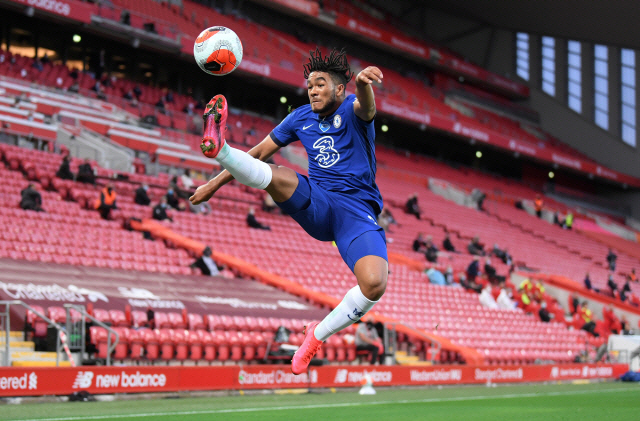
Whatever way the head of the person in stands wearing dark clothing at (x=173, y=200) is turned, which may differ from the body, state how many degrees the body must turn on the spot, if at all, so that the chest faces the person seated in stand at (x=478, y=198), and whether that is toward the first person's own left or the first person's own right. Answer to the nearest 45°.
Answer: approximately 90° to the first person's own left

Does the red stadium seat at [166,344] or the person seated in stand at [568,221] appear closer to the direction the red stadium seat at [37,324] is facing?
the red stadium seat

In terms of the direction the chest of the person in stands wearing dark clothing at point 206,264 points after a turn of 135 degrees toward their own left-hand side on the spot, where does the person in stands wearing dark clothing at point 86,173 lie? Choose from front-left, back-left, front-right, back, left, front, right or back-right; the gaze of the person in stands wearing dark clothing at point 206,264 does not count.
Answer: front-left

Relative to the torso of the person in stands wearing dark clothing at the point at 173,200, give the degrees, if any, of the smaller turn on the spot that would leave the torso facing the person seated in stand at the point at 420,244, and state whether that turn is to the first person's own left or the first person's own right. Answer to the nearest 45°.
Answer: approximately 90° to the first person's own left

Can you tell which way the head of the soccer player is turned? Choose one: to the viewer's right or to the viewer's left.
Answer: to the viewer's left

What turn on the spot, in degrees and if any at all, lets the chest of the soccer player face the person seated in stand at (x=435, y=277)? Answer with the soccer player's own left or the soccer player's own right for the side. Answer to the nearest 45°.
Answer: approximately 135° to the soccer player's own right

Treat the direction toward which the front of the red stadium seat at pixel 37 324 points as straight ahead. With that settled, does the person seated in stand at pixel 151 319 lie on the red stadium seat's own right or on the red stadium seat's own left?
on the red stadium seat's own left

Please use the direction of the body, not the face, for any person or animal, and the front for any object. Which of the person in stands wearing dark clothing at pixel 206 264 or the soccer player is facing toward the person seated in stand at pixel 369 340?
the person in stands wearing dark clothing

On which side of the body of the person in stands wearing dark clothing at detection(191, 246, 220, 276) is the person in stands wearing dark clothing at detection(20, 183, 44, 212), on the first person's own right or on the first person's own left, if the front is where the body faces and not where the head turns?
on the first person's own right

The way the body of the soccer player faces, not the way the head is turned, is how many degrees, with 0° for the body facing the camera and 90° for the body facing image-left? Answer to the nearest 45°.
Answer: approximately 45°
